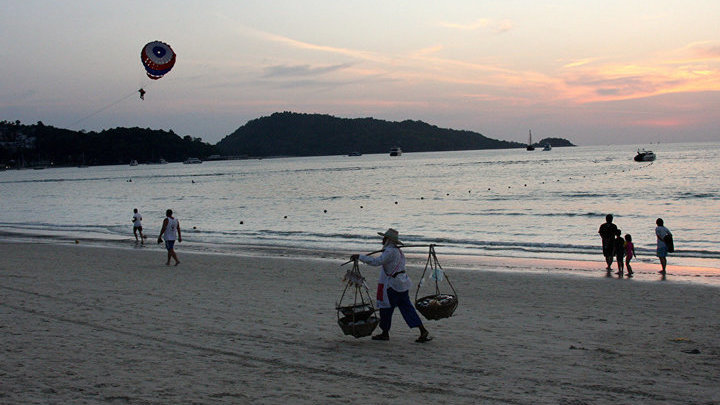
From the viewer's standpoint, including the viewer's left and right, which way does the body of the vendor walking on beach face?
facing to the left of the viewer

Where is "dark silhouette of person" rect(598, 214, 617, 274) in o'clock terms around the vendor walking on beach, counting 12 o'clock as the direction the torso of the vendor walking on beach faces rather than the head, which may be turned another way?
The dark silhouette of person is roughly at 4 o'clock from the vendor walking on beach.

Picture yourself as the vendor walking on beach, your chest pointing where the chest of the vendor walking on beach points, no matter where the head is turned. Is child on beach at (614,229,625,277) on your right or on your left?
on your right

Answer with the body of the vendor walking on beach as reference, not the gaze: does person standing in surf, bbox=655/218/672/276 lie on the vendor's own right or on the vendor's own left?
on the vendor's own right
